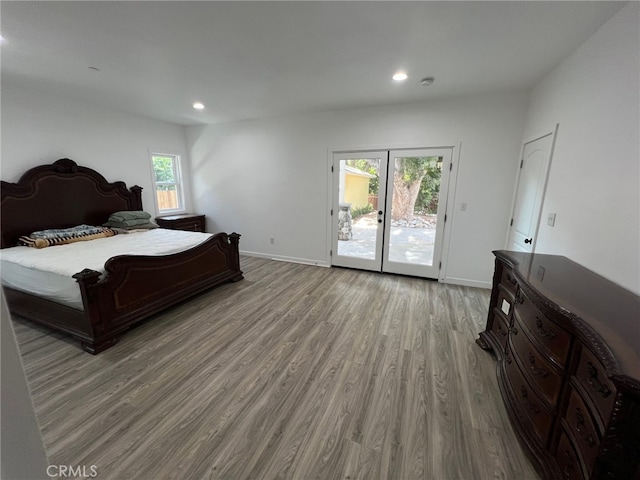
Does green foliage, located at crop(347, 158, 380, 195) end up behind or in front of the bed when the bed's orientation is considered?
in front

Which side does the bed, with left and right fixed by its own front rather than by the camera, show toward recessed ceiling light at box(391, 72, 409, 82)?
front

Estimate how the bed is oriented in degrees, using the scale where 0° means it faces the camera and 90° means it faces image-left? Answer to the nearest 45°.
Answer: approximately 315°

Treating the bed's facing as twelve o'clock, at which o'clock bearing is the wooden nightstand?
The wooden nightstand is roughly at 9 o'clock from the bed.

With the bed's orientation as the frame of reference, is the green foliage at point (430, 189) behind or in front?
in front

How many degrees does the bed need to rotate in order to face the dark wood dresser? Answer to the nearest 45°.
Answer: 0° — it already faces it

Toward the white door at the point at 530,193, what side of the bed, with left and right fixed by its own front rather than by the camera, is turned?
front

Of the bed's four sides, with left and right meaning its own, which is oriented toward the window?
left
